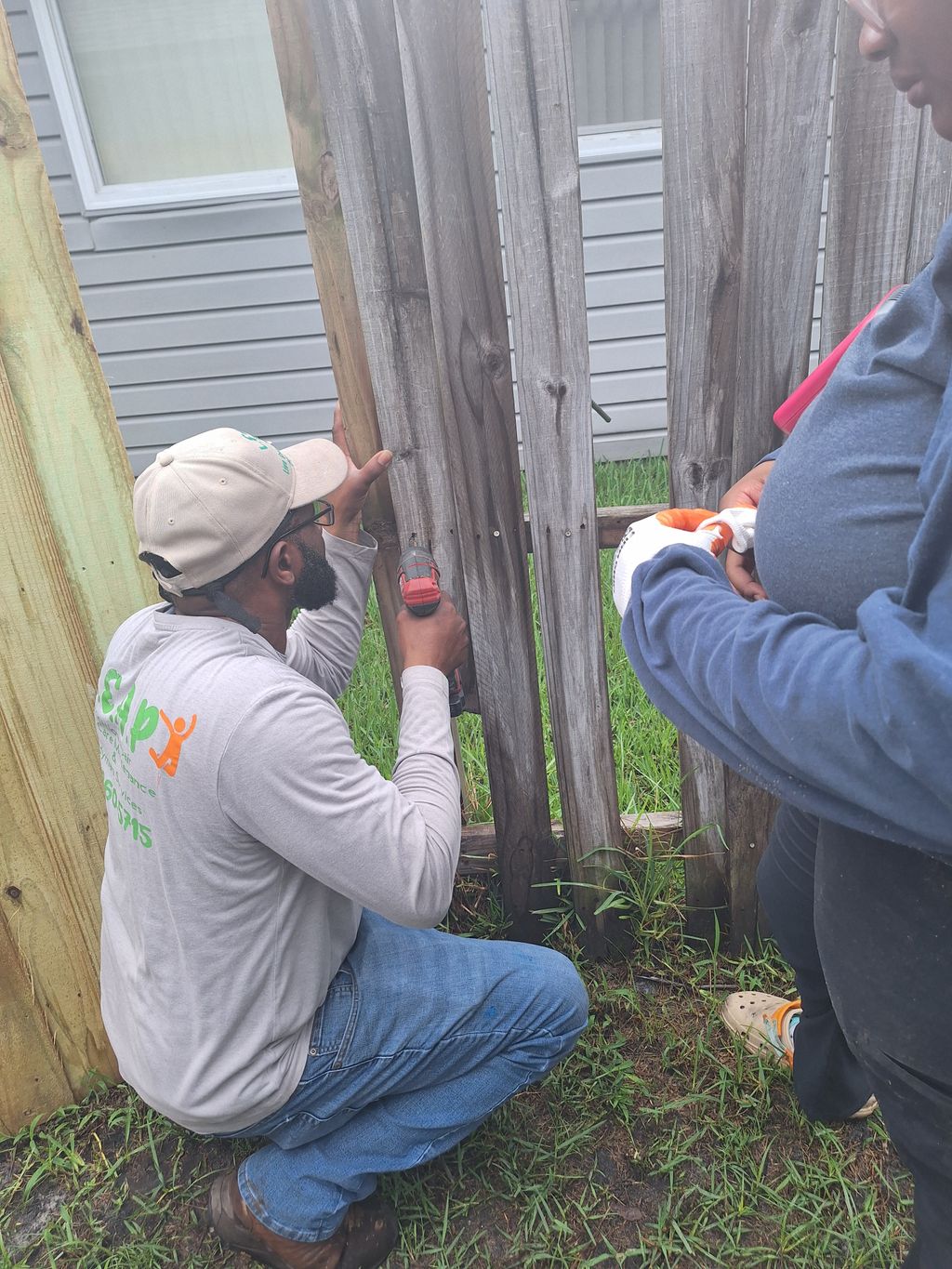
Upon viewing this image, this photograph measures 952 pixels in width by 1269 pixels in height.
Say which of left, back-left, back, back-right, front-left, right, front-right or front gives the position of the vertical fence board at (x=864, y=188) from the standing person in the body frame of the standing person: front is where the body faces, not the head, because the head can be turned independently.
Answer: right

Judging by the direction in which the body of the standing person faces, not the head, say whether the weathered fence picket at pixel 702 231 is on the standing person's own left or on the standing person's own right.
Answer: on the standing person's own right

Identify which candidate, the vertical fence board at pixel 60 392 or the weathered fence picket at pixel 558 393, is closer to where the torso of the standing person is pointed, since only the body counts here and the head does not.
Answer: the vertical fence board

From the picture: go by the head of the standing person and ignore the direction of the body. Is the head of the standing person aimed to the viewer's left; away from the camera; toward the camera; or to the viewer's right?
to the viewer's left

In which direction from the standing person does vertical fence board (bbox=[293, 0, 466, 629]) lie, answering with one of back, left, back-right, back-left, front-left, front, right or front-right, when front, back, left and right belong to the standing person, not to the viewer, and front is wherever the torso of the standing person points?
front-right

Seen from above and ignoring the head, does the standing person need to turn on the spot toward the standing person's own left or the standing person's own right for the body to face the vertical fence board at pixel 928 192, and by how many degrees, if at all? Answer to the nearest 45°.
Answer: approximately 90° to the standing person's own right

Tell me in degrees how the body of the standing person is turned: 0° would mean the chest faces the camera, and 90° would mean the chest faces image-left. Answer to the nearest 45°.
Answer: approximately 90°

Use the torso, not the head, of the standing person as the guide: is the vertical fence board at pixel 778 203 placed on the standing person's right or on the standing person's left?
on the standing person's right

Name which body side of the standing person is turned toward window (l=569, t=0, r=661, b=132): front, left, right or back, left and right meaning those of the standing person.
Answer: right

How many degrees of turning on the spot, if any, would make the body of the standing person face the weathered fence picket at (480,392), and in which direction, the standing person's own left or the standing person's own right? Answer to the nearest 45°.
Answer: approximately 45° to the standing person's own right
